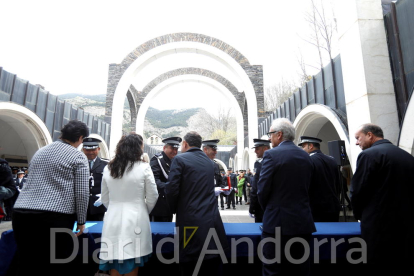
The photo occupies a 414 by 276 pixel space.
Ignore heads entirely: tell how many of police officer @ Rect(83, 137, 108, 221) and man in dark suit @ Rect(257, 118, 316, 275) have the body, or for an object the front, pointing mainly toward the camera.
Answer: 1

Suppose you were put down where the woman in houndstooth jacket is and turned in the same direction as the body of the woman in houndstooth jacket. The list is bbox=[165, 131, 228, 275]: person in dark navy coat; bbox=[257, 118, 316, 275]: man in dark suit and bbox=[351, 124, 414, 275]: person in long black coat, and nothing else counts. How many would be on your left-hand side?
0

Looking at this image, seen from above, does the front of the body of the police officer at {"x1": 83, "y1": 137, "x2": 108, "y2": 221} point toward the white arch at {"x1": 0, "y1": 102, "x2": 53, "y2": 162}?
no

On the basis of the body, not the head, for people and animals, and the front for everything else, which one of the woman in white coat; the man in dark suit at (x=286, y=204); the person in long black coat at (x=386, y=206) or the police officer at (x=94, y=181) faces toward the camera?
the police officer

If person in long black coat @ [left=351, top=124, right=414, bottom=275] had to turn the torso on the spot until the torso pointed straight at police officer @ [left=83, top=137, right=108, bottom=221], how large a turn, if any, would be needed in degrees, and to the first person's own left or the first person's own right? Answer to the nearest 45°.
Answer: approximately 45° to the first person's own left

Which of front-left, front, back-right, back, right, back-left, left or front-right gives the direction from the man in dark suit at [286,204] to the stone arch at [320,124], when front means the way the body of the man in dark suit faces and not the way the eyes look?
front-right

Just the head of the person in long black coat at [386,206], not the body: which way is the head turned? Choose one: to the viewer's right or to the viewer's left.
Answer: to the viewer's left

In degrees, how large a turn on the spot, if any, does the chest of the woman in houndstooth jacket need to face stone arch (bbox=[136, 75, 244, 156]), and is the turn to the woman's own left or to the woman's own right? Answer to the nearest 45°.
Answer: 0° — they already face it

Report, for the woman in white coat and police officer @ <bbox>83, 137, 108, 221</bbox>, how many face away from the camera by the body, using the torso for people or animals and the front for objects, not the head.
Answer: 1

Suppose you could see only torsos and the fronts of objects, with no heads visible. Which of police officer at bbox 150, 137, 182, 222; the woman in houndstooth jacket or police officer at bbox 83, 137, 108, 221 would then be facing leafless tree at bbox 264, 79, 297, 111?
the woman in houndstooth jacket

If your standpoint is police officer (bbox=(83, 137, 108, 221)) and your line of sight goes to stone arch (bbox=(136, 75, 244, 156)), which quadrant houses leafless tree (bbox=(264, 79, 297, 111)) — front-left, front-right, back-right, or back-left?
front-right

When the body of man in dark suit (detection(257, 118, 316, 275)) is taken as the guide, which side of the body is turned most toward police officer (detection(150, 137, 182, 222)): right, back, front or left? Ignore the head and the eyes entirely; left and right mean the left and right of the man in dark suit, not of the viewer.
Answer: front

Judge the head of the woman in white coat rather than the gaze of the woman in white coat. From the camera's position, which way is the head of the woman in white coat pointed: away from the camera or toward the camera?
away from the camera

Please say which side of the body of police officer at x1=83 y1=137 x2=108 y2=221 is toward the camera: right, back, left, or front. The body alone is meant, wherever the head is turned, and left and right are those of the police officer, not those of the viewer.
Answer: front

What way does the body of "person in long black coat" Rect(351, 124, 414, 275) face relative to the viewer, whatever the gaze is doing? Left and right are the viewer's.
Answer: facing away from the viewer and to the left of the viewer

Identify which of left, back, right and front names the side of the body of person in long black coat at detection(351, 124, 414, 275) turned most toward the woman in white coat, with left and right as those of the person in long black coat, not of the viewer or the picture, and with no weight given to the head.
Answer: left

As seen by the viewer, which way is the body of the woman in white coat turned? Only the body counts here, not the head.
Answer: away from the camera
